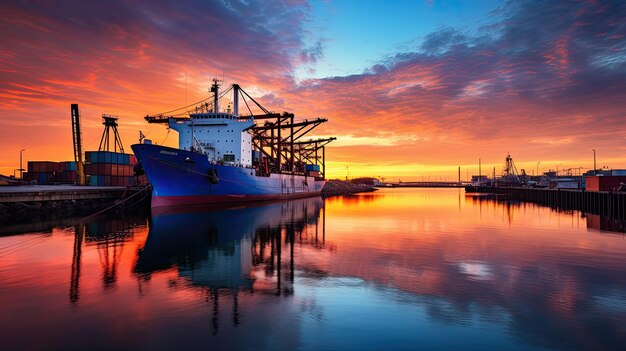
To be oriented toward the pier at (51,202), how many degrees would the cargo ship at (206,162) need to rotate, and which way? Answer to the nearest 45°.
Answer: approximately 45° to its right

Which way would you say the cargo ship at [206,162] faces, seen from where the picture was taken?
facing the viewer and to the left of the viewer

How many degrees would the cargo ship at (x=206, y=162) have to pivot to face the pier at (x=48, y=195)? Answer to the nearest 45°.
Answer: approximately 45° to its right
